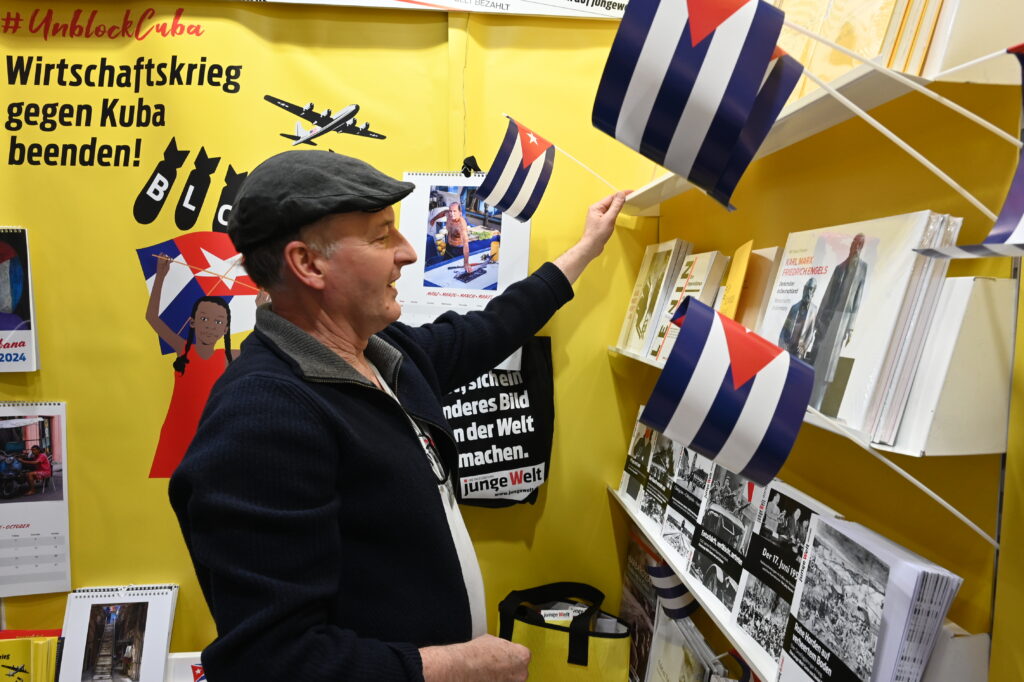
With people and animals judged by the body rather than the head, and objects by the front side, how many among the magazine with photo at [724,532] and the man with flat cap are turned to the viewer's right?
1

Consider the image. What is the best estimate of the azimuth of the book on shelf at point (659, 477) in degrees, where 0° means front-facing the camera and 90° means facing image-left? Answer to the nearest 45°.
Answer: approximately 45°

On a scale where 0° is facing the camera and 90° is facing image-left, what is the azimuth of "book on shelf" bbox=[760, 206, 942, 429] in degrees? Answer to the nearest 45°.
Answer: approximately 45°

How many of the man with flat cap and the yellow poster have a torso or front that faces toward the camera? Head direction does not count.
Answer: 1

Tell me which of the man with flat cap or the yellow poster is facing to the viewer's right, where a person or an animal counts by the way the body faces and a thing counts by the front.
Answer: the man with flat cap

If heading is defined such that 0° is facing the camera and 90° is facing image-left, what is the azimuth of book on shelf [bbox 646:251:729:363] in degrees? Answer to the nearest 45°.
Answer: approximately 45°

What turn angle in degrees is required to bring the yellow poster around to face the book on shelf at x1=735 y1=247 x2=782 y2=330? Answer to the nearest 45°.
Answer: approximately 45° to its left

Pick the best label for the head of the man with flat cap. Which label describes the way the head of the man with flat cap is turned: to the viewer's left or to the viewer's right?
to the viewer's right

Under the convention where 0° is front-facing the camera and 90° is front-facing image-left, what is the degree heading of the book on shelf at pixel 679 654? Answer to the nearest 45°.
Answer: approximately 45°

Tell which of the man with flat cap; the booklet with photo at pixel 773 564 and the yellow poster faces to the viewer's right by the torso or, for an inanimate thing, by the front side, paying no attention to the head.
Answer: the man with flat cap
